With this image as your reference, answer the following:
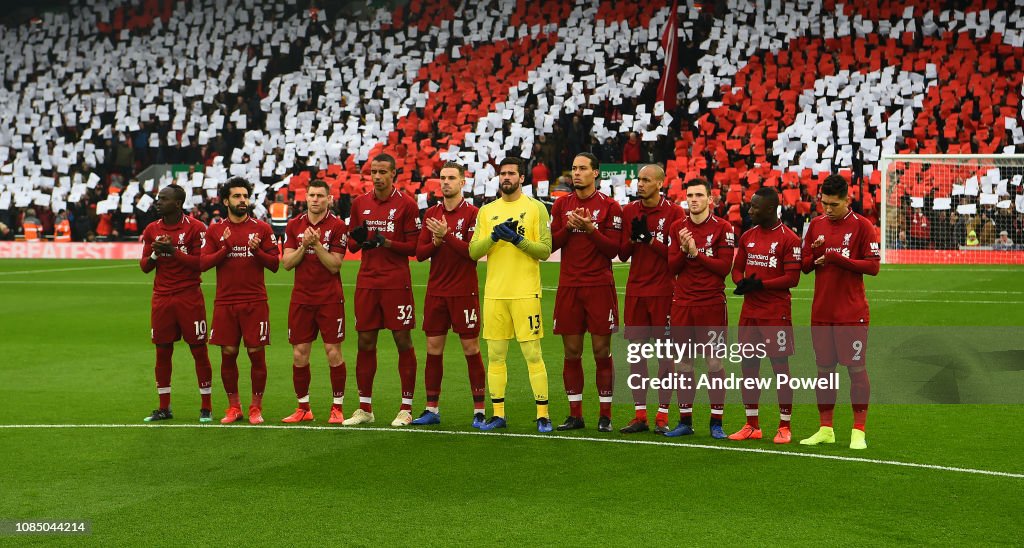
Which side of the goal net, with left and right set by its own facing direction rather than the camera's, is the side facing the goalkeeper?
front

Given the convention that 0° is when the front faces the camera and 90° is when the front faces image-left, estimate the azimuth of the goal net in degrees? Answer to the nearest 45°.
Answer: approximately 0°
